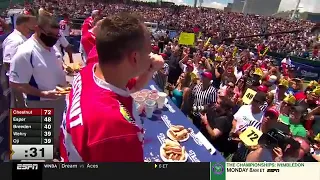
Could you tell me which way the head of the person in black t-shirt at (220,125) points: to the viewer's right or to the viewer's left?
to the viewer's left

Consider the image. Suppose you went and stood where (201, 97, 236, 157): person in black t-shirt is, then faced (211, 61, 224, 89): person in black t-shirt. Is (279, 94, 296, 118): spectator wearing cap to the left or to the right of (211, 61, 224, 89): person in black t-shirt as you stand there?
right

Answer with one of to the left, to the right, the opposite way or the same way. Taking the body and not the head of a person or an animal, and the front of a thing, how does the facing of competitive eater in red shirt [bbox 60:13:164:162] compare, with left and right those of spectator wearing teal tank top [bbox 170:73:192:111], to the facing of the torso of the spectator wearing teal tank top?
the opposite way

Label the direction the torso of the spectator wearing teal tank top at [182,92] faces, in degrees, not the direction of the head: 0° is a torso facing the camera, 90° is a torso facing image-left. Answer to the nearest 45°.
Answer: approximately 45°

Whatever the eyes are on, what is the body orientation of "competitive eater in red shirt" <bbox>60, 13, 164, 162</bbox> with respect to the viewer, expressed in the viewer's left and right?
facing away from the viewer and to the right of the viewer

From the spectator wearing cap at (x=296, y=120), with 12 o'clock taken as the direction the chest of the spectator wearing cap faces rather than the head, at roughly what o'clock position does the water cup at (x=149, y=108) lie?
The water cup is roughly at 12 o'clock from the spectator wearing cap.

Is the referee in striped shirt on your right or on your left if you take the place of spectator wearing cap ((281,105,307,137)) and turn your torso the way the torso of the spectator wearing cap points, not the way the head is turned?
on your right

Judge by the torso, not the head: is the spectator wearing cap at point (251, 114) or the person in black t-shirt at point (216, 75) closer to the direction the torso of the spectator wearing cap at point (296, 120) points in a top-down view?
the spectator wearing cap

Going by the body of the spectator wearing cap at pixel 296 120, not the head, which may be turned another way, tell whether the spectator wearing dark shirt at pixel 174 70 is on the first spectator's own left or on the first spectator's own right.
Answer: on the first spectator's own right

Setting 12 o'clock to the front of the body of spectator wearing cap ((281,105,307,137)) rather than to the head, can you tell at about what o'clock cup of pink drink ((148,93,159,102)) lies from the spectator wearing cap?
The cup of pink drink is roughly at 12 o'clock from the spectator wearing cap.
